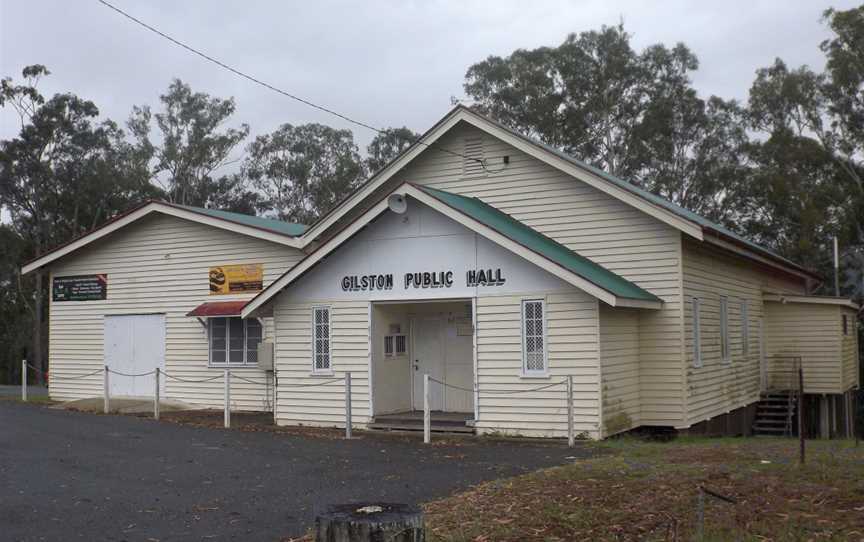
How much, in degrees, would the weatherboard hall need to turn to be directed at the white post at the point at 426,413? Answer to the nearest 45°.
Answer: approximately 45° to its left

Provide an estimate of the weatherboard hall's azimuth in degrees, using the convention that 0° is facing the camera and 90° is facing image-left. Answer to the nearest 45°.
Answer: approximately 45°

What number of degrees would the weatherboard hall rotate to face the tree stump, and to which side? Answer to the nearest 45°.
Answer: approximately 45° to its left

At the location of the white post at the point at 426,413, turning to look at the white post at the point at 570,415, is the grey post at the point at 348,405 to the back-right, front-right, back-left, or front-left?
back-left
